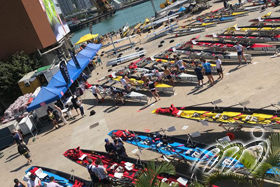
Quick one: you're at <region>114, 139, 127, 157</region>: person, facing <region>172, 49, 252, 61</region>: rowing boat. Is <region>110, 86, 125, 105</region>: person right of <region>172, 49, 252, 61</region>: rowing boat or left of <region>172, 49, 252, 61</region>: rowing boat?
left

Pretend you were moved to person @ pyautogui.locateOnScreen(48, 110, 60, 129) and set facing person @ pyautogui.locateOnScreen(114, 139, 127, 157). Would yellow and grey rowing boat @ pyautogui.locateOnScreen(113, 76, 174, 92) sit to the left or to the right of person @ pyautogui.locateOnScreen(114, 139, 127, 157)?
left

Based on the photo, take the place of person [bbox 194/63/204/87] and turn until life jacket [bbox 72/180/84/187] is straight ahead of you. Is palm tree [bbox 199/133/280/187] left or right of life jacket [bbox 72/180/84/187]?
left
